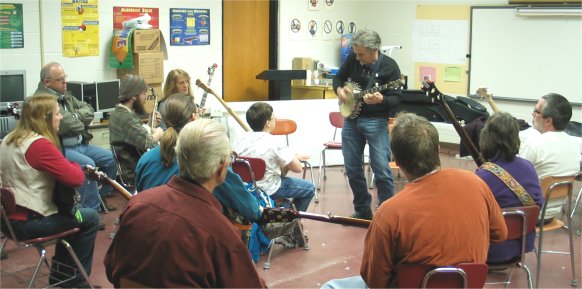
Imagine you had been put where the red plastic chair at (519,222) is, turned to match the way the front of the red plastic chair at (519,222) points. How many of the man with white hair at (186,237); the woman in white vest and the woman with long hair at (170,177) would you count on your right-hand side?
0

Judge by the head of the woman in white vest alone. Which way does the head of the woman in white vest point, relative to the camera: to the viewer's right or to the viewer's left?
to the viewer's right

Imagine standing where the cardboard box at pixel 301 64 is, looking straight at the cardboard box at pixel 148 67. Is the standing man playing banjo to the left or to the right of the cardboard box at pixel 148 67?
left

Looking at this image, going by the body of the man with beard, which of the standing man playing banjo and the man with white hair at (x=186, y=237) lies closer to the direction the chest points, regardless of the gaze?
the standing man playing banjo

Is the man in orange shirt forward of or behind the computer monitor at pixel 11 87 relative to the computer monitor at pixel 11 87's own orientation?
forward

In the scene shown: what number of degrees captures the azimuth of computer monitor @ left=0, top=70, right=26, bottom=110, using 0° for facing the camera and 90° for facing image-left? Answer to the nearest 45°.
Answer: approximately 0°

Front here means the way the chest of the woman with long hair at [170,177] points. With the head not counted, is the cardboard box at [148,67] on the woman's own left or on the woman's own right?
on the woman's own left

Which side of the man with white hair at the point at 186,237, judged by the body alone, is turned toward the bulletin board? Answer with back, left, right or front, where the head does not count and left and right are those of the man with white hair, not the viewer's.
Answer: front

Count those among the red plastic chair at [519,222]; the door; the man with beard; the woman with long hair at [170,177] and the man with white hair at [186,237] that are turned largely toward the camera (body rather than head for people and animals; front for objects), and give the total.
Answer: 1

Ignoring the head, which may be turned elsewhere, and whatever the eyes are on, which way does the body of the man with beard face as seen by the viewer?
to the viewer's right

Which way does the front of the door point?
toward the camera

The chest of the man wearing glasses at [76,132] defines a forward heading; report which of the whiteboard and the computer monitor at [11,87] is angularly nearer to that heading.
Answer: the whiteboard

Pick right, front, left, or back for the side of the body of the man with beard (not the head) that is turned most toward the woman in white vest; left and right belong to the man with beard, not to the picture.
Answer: right

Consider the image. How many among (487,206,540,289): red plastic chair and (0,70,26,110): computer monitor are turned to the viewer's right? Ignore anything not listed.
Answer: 0

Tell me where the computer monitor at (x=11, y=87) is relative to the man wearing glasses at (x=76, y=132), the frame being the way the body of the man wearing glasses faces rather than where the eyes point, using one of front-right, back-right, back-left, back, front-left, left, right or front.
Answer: back

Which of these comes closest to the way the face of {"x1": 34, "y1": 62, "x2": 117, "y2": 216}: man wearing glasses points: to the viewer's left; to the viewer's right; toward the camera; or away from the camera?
to the viewer's right

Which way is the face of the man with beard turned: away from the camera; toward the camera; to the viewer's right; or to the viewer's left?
to the viewer's right

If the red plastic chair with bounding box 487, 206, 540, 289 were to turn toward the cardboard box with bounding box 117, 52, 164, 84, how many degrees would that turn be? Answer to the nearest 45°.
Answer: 0° — it already faces it
